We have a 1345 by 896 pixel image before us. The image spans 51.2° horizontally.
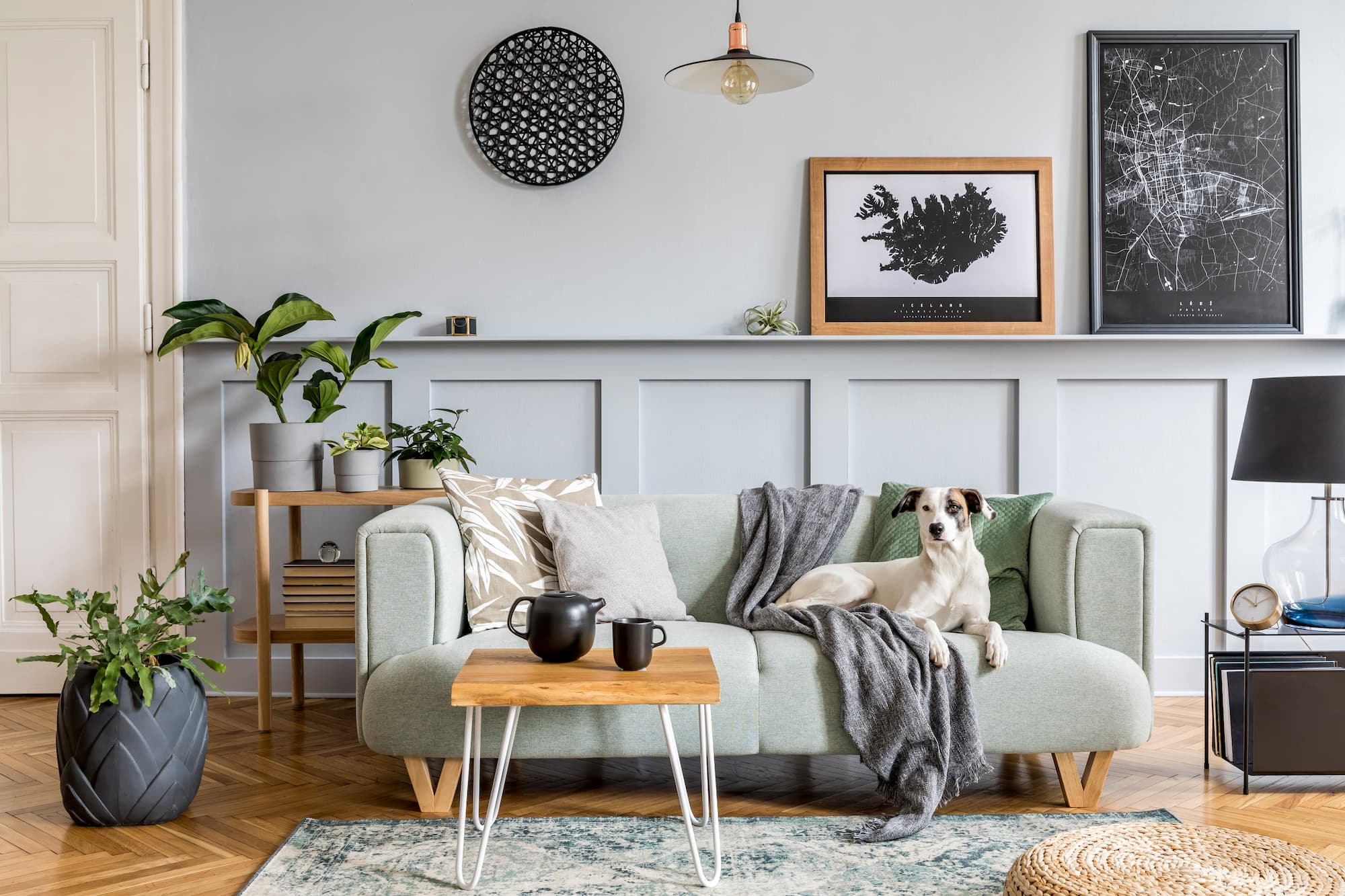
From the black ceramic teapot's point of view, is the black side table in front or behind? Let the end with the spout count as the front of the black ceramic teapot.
in front

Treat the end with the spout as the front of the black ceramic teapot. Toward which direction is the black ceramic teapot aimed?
to the viewer's right

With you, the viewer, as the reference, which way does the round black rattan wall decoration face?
facing the viewer

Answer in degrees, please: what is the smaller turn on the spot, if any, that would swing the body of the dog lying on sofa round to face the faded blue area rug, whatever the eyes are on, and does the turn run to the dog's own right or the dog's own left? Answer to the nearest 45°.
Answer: approximately 90° to the dog's own right

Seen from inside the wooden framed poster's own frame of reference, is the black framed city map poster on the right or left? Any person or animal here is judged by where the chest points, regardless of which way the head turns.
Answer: on its left

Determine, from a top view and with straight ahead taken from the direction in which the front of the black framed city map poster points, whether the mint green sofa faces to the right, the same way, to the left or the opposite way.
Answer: the same way

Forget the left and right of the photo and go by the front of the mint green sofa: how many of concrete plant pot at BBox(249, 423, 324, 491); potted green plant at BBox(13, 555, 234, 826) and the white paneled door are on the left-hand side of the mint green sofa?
0

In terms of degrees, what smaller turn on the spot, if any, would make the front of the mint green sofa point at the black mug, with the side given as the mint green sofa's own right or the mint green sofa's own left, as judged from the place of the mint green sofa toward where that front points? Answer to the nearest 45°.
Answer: approximately 45° to the mint green sofa's own right

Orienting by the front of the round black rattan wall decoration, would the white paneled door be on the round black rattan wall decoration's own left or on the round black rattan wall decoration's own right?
on the round black rattan wall decoration's own right

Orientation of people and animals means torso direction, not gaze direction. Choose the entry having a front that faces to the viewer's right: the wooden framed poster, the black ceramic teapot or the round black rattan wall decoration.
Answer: the black ceramic teapot

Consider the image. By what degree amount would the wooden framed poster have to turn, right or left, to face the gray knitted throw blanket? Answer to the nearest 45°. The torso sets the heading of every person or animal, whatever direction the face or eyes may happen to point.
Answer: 0° — it already faces it

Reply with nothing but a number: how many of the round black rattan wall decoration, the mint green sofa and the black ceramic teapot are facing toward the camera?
2

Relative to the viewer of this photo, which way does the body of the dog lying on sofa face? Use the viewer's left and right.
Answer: facing the viewer and to the right of the viewer

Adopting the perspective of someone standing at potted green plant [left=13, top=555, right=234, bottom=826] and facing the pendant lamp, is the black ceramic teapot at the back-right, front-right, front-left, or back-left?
front-right

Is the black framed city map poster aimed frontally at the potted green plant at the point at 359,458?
no

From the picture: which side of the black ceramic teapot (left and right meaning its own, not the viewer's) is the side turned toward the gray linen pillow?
left

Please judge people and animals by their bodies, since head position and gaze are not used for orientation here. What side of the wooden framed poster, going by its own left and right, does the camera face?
front

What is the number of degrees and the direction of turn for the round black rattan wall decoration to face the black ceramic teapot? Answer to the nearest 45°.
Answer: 0° — it already faces it
